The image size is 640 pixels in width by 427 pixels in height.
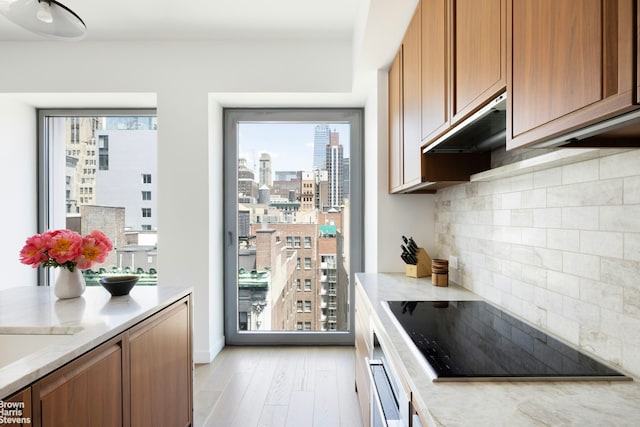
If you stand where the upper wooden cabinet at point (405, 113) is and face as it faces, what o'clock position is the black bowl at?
The black bowl is roughly at 11 o'clock from the upper wooden cabinet.

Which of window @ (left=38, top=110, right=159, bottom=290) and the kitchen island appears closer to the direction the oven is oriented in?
the kitchen island

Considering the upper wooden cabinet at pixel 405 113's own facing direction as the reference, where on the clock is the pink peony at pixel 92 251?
The pink peony is roughly at 11 o'clock from the upper wooden cabinet.

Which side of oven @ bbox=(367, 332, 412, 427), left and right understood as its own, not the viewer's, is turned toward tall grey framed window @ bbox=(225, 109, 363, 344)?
right

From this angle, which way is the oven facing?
to the viewer's left

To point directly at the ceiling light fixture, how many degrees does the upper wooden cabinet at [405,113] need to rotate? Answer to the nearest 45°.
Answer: approximately 45° to its left

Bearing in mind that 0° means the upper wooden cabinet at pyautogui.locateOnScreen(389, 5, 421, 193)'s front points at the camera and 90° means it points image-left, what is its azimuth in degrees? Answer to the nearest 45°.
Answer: approximately 90°

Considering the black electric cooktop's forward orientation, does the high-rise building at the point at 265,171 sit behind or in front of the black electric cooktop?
in front

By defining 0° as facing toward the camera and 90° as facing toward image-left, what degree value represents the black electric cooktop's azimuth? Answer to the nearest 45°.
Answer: approximately 90°

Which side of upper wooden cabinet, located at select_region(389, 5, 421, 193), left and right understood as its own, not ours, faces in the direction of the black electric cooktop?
left
